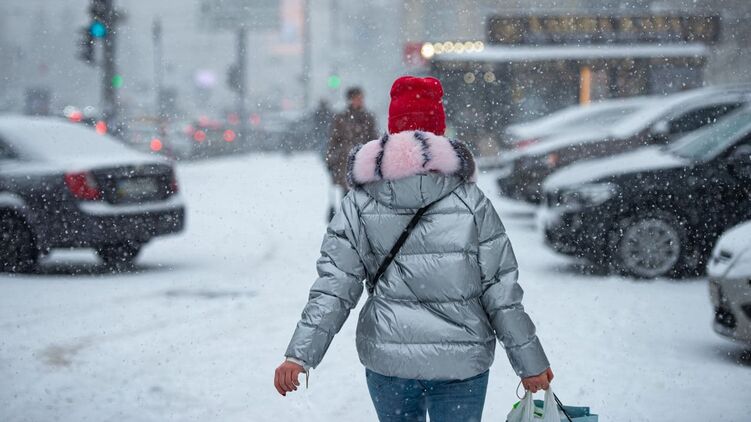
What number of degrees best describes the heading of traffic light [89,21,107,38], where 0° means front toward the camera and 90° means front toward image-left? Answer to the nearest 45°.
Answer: approximately 0°

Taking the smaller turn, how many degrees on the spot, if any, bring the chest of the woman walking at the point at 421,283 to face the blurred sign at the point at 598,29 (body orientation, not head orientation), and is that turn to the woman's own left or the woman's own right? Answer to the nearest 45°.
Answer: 0° — they already face it

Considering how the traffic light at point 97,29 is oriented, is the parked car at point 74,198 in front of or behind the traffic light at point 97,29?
in front

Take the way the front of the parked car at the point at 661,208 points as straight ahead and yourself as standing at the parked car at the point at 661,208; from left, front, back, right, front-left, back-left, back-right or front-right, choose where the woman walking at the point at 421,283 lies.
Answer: front-left

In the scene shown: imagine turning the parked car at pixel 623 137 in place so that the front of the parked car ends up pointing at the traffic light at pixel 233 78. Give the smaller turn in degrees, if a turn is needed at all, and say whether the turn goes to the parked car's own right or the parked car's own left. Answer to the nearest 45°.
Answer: approximately 90° to the parked car's own right

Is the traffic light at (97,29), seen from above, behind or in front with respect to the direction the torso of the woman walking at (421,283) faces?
in front

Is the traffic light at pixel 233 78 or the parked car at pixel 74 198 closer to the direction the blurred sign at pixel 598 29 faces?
the parked car

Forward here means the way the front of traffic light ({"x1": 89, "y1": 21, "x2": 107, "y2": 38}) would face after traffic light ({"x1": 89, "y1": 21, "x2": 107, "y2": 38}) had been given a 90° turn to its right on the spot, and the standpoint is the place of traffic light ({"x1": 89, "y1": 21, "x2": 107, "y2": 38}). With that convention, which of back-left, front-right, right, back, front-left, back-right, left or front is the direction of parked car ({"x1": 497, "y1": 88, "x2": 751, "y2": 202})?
back-left

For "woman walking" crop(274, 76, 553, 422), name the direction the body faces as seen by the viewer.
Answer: away from the camera

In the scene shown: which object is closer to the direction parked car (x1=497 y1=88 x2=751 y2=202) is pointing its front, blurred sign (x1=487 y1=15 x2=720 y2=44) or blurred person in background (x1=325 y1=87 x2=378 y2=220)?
the blurred person in background

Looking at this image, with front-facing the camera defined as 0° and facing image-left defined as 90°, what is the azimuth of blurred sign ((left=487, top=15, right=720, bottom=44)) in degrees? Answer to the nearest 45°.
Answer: approximately 0°

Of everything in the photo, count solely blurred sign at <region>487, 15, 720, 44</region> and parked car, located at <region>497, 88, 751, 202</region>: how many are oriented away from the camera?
0

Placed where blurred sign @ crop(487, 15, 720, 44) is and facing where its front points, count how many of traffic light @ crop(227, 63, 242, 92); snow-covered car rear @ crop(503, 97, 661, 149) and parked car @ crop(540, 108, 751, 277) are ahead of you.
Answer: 2
